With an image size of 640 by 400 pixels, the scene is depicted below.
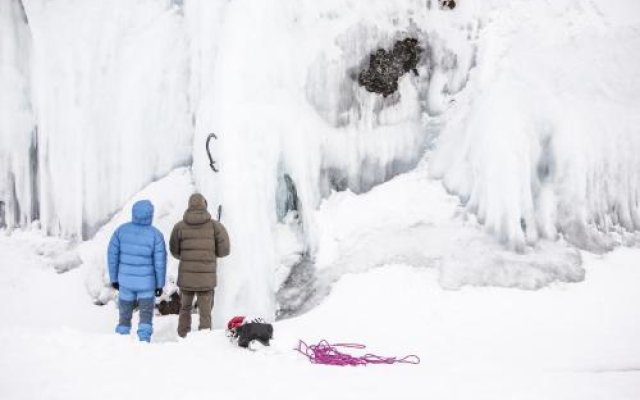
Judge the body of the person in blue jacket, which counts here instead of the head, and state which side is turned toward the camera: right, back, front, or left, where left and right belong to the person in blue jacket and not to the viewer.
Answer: back

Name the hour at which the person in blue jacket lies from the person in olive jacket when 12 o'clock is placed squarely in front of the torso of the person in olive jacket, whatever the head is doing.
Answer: The person in blue jacket is roughly at 8 o'clock from the person in olive jacket.

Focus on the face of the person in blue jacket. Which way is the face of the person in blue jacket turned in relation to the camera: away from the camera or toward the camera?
away from the camera

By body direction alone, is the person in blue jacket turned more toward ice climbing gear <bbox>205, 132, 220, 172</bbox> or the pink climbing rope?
the ice climbing gear

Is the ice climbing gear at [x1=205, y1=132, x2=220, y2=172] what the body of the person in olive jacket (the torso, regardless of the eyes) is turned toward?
yes

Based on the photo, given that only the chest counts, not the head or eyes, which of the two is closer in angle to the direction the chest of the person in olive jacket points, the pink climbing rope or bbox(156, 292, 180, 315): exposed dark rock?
the exposed dark rock

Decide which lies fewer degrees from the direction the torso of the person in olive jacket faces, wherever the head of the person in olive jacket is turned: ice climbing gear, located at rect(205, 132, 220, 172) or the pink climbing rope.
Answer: the ice climbing gear

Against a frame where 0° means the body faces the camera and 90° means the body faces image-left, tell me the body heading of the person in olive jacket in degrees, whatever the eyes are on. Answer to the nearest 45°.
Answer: approximately 180°

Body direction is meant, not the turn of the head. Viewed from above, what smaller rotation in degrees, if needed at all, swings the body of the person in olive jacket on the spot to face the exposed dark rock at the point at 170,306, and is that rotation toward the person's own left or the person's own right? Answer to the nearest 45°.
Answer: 0° — they already face it

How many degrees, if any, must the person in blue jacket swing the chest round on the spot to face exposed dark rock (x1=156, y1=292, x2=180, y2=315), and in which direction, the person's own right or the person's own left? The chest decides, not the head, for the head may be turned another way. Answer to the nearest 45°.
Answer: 0° — they already face it

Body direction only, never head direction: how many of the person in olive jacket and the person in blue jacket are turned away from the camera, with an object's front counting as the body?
2
